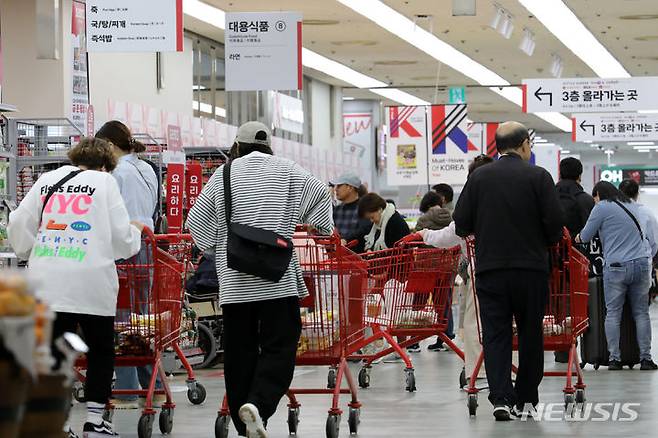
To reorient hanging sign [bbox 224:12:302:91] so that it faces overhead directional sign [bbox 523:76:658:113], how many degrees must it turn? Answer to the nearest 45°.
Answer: approximately 135° to its left

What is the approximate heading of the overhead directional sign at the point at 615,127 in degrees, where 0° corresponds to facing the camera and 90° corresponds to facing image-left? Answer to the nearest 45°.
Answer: approximately 0°

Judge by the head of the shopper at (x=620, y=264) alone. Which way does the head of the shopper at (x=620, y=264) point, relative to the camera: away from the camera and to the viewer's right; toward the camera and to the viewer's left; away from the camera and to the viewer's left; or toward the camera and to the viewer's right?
away from the camera and to the viewer's left

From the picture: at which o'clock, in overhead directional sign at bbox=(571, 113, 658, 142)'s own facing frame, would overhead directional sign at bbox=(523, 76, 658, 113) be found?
overhead directional sign at bbox=(523, 76, 658, 113) is roughly at 12 o'clock from overhead directional sign at bbox=(571, 113, 658, 142).

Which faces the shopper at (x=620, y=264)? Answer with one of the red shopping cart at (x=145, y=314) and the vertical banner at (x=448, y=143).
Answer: the vertical banner

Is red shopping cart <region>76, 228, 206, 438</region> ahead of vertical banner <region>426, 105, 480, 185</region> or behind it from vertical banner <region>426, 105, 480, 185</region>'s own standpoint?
ahead

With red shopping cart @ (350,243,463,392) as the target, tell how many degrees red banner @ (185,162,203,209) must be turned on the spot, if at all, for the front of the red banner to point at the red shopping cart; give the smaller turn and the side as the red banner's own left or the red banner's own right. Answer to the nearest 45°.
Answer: approximately 45° to the red banner's own left

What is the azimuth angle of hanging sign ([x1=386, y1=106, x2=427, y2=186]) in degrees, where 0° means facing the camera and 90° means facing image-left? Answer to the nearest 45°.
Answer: approximately 0°

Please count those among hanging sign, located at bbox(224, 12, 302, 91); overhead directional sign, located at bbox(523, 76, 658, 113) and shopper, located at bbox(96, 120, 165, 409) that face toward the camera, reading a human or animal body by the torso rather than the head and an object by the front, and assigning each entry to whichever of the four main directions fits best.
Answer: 2

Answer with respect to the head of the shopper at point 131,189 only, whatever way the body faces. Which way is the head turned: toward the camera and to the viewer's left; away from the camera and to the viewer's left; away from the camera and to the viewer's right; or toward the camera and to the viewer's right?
away from the camera and to the viewer's right

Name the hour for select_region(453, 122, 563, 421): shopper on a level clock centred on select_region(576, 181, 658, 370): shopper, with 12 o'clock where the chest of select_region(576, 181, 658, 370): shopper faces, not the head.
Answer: select_region(453, 122, 563, 421): shopper is roughly at 8 o'clock from select_region(576, 181, 658, 370): shopper.

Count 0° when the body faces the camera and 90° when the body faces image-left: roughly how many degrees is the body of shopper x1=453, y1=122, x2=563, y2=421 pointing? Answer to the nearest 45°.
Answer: approximately 180°

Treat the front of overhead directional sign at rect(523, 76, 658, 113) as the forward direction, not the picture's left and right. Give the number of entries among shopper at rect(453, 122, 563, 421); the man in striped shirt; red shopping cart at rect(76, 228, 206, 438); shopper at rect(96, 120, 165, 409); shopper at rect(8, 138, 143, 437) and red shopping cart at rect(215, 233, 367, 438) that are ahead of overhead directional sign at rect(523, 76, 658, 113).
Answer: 6

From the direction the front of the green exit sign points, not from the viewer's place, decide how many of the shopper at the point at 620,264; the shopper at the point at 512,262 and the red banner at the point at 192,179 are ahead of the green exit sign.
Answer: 3

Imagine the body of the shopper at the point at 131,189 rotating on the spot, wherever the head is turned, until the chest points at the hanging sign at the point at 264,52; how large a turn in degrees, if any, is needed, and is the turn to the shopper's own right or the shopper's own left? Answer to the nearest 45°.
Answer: approximately 45° to the shopper's own right

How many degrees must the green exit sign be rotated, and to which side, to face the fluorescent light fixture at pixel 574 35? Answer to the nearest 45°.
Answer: approximately 45° to its left

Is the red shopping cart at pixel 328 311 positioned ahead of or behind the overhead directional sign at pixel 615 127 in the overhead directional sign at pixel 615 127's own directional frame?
ahead

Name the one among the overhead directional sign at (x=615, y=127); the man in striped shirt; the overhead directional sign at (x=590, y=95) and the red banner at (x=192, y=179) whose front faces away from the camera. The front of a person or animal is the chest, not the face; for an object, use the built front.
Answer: the man in striped shirt
